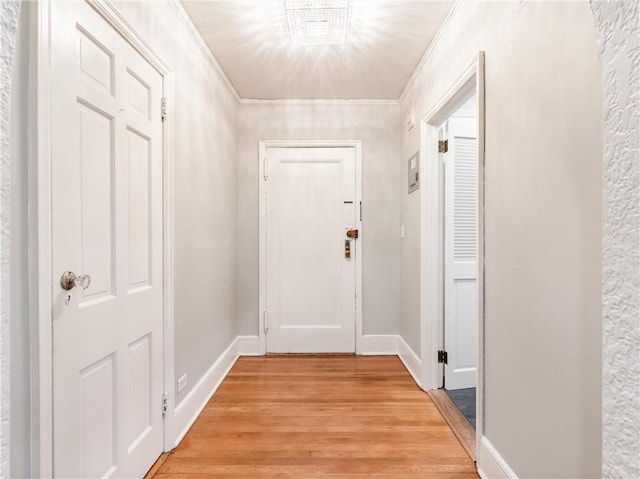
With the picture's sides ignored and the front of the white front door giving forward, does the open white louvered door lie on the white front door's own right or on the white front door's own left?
on the white front door's own left

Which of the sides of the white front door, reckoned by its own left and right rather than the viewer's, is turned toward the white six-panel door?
front

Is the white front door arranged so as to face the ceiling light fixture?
yes

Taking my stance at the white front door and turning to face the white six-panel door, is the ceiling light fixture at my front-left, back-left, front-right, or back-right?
front-left

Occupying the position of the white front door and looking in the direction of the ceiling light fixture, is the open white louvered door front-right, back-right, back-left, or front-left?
front-left

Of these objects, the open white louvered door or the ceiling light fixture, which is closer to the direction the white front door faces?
the ceiling light fixture

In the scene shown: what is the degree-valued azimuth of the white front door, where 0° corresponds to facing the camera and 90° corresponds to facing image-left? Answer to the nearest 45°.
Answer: approximately 0°

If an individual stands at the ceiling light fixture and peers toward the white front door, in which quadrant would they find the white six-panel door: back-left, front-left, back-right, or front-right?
back-left
